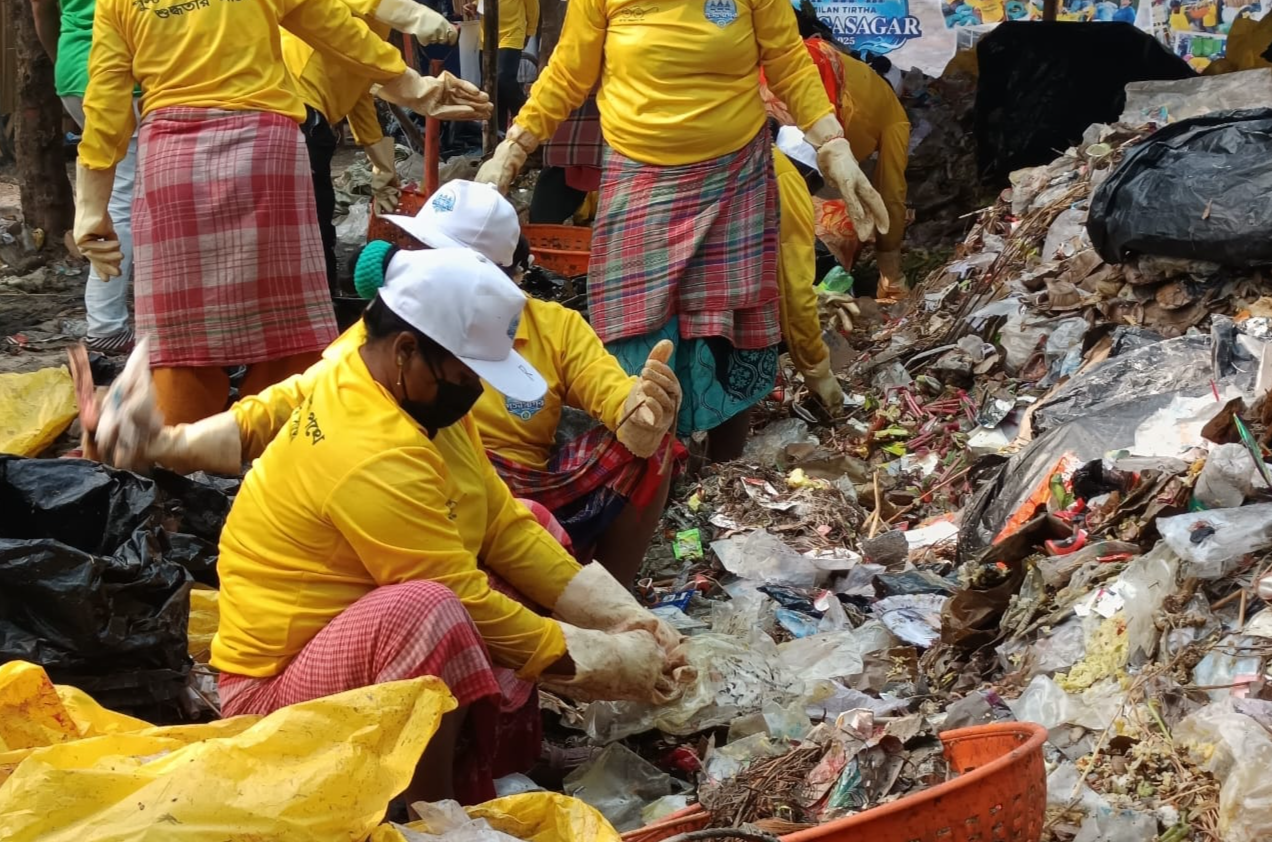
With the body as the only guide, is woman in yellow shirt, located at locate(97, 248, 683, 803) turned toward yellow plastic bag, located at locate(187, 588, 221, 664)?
no

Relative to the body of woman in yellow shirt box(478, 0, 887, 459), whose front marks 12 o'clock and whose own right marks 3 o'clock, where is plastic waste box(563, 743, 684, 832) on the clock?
The plastic waste is roughly at 12 o'clock from the woman in yellow shirt.

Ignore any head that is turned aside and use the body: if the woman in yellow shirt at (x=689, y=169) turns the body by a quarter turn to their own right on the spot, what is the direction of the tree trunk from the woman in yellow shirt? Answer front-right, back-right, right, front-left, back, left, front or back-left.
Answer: front-right

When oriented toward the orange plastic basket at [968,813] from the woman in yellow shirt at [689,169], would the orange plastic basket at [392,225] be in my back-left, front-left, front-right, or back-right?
back-right

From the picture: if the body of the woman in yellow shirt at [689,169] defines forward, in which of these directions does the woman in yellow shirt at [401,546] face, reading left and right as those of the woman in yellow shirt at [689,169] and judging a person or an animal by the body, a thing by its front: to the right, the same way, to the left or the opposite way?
to the left

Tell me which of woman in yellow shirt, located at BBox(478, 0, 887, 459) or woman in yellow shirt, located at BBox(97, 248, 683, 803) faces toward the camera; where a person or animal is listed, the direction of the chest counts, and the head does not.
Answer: woman in yellow shirt, located at BBox(478, 0, 887, 459)

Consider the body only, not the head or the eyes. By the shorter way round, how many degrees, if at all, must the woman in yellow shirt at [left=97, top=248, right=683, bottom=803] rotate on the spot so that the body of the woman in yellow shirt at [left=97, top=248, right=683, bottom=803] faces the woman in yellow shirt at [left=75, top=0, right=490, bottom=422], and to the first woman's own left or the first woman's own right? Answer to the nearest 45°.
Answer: approximately 90° to the first woman's own left

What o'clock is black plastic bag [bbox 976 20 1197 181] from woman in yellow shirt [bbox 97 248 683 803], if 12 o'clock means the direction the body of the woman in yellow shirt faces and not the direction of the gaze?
The black plastic bag is roughly at 10 o'clock from the woman in yellow shirt.

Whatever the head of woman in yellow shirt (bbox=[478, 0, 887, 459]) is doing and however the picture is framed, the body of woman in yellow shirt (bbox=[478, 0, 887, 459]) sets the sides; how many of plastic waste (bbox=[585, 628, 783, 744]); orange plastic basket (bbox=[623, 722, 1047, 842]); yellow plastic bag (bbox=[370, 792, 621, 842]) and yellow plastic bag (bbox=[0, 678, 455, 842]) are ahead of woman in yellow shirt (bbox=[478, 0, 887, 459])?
4

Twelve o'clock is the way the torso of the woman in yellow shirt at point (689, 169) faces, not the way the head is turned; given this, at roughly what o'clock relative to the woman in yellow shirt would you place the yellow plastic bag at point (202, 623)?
The yellow plastic bag is roughly at 1 o'clock from the woman in yellow shirt.

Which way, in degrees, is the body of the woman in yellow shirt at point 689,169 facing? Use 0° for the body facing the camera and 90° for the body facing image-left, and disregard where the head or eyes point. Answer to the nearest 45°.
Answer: approximately 0°

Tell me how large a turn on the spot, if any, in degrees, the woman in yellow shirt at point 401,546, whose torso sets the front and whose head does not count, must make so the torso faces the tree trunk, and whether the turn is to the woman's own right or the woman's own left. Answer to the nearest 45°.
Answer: approximately 90° to the woman's own left

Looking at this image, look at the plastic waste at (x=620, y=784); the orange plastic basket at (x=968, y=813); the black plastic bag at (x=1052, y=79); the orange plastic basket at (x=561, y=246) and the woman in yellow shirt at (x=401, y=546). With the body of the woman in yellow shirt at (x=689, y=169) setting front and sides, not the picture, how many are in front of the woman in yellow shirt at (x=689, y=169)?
3

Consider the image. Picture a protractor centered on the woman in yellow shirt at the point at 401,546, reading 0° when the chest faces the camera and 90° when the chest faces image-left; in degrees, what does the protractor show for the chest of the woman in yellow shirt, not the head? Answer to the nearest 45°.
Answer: approximately 270°

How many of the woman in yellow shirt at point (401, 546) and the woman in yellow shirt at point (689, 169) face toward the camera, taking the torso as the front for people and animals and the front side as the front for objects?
1

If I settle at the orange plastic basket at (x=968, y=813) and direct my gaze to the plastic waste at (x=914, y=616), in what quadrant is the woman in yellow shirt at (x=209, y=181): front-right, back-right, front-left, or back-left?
front-left

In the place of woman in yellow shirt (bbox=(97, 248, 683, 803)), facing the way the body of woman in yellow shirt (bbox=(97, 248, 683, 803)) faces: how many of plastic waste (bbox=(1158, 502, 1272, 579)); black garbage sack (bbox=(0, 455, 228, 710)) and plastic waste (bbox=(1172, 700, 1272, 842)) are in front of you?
2

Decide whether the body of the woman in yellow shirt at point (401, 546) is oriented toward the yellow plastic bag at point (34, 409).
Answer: no

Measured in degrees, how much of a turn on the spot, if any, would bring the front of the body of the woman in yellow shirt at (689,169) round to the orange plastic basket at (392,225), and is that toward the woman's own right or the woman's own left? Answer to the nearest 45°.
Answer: approximately 135° to the woman's own right

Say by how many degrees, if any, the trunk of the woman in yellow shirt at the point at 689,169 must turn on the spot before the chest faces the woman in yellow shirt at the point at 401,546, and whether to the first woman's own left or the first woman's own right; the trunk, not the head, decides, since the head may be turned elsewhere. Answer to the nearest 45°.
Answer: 0° — they already face them
